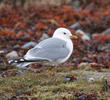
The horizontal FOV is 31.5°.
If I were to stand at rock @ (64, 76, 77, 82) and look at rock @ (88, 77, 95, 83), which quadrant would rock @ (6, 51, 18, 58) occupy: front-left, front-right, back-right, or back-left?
back-left

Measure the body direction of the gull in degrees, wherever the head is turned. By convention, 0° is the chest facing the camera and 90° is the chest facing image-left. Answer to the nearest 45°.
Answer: approximately 270°

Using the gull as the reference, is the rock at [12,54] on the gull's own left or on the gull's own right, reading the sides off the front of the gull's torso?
on the gull's own left

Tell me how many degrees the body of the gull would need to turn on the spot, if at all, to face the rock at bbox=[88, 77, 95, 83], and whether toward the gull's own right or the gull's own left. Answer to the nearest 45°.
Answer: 0° — it already faces it

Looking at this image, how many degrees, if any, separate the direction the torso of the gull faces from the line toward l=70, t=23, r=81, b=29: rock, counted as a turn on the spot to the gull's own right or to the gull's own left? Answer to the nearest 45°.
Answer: approximately 90° to the gull's own left
